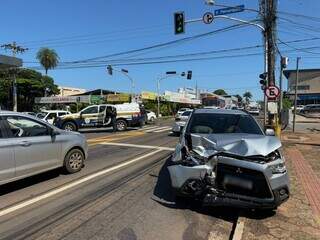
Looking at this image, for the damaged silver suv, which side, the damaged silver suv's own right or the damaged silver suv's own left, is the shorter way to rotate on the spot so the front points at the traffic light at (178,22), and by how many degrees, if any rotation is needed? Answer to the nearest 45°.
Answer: approximately 180°

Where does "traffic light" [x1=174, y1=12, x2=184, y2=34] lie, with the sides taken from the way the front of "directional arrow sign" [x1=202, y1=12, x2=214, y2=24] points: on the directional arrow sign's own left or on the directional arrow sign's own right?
on the directional arrow sign's own right

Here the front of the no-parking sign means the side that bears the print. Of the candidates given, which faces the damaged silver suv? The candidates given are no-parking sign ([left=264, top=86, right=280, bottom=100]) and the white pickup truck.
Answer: the no-parking sign

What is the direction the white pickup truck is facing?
to the viewer's left

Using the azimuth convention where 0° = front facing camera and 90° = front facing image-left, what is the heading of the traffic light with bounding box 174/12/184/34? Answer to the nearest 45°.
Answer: approximately 0°

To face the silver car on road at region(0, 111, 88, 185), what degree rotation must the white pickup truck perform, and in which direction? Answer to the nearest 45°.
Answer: approximately 90° to its left

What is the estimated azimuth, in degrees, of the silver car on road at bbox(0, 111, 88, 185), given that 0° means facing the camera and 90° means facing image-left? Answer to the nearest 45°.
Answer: approximately 225°

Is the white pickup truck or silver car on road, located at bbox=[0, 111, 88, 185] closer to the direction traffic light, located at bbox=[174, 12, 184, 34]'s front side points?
the silver car on road
